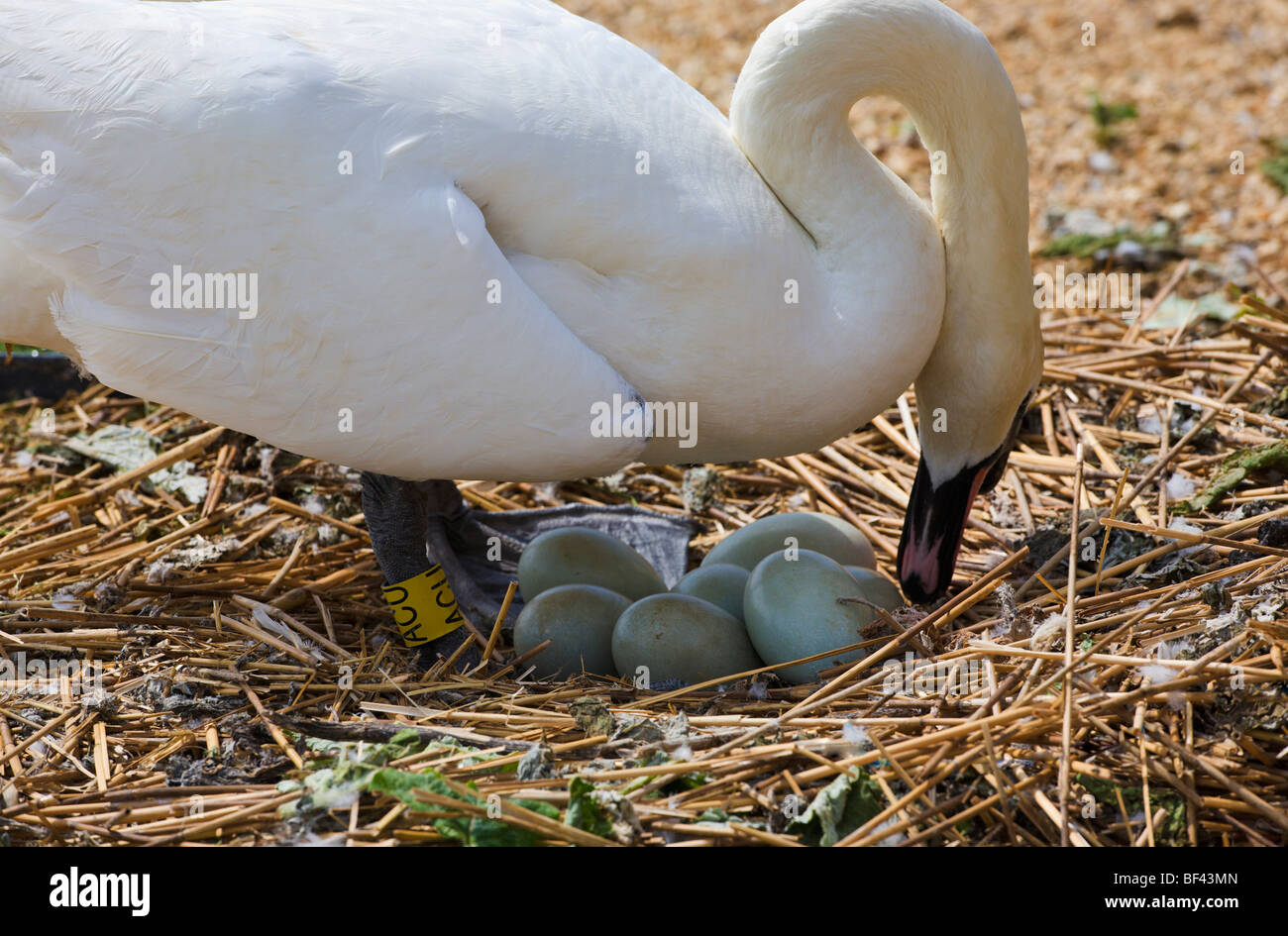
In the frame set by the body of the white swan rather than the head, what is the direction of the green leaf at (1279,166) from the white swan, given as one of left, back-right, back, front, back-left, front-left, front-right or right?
front-left

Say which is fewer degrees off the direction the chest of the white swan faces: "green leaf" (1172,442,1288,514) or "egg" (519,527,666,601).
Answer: the green leaf

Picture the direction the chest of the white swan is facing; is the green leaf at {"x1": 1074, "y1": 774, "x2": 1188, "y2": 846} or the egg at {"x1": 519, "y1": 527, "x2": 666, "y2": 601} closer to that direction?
the green leaf

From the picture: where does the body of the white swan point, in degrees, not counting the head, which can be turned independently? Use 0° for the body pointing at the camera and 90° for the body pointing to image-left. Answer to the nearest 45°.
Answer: approximately 270°

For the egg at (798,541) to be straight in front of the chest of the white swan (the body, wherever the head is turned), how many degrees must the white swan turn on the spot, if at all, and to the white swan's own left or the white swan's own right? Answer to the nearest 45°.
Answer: approximately 45° to the white swan's own left
